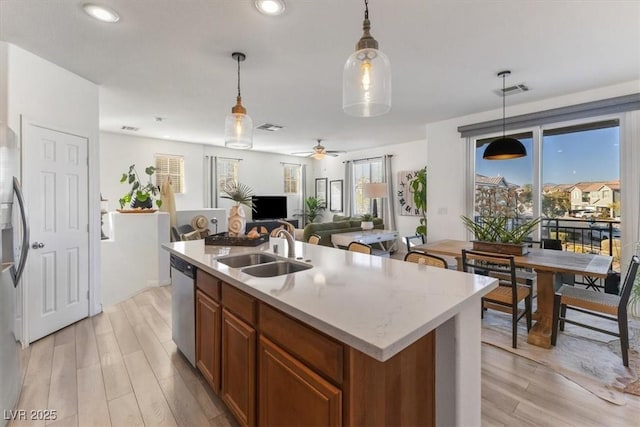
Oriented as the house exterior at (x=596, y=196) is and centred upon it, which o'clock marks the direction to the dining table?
The dining table is roughly at 11 o'clock from the house exterior.

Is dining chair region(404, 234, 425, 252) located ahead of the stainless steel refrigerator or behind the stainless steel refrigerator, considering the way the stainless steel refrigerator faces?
ahead

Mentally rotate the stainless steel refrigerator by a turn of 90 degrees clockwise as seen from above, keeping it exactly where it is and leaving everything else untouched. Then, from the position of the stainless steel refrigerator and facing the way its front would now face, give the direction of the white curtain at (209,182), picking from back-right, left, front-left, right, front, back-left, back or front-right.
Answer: back-left

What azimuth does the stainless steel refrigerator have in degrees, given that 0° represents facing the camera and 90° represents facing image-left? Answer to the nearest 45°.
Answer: approximately 270°

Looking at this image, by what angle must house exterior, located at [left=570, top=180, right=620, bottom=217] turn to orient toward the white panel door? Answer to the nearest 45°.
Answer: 0° — it already faces it

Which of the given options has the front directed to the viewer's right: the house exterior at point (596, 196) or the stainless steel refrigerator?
the stainless steel refrigerator

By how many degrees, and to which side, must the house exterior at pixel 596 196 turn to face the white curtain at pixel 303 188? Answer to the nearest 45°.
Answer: approximately 45° to its right

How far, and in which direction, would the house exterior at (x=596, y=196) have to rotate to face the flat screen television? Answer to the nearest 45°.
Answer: approximately 45° to its right

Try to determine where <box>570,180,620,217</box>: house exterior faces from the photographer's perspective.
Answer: facing the viewer and to the left of the viewer
